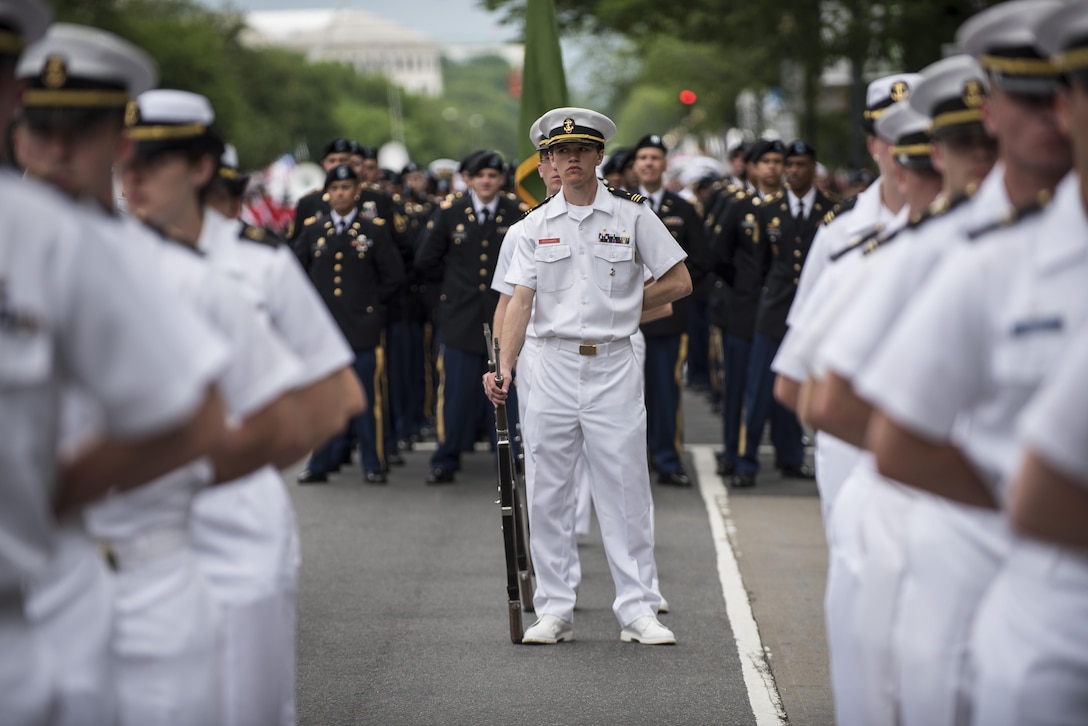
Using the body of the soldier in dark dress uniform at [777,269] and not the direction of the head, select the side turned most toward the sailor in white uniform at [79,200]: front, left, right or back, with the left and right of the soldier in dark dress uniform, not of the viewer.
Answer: front

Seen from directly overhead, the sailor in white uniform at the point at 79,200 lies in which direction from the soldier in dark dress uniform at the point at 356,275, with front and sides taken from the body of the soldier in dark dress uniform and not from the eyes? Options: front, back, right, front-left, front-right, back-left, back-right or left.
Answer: front

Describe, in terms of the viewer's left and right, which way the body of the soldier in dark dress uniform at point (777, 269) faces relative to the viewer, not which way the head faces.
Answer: facing the viewer

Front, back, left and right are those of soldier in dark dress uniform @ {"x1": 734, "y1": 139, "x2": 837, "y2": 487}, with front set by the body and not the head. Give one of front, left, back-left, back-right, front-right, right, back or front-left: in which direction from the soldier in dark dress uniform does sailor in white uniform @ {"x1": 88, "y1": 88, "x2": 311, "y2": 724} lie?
front

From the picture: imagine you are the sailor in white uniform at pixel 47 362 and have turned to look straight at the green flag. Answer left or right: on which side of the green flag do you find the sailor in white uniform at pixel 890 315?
right

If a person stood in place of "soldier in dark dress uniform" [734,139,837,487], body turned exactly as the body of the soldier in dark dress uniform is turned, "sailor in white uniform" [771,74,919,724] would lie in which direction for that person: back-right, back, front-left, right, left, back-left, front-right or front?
front

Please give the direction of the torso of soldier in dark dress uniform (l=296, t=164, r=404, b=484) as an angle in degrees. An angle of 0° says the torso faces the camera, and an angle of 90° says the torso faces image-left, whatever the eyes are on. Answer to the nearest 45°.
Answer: approximately 0°

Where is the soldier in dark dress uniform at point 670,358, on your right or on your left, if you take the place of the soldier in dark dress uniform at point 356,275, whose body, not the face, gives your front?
on your left

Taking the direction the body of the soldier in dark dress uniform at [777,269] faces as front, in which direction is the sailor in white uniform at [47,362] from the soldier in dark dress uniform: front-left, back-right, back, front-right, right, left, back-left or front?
front

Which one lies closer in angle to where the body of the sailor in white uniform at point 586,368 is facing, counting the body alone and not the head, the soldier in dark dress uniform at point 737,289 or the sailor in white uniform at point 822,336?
the sailor in white uniform

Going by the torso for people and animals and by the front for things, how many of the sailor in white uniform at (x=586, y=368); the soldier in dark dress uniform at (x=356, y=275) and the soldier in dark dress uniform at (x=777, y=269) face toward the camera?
3

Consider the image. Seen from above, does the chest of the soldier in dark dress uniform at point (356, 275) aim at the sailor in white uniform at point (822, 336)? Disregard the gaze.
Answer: yes

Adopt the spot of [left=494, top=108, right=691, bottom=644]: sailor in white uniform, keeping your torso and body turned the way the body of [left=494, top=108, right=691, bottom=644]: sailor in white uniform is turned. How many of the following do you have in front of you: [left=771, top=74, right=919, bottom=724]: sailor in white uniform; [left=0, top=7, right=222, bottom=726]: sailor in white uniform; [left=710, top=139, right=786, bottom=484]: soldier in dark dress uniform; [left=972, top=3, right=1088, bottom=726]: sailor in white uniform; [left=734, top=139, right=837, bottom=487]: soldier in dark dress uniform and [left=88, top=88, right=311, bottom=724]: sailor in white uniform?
4

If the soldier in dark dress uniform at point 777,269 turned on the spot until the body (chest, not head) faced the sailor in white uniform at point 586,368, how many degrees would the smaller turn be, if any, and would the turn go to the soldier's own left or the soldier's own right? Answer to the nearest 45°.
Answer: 0° — they already face them

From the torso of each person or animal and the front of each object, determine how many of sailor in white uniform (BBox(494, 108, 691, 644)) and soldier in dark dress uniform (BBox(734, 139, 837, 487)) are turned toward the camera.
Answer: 2
